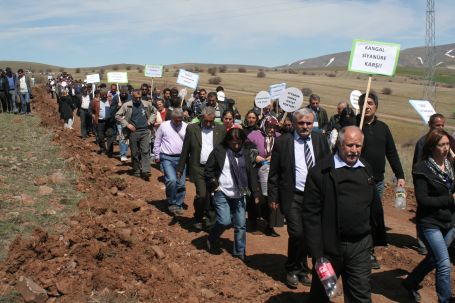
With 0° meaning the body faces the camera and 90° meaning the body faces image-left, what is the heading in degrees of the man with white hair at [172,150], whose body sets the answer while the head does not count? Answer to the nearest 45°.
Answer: approximately 315°

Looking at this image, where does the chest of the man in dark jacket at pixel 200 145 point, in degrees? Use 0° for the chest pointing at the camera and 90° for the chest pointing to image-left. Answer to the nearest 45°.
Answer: approximately 0°

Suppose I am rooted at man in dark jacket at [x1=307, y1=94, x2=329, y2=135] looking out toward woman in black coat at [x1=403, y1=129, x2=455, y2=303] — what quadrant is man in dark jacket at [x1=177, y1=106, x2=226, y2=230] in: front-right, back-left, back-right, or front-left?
front-right

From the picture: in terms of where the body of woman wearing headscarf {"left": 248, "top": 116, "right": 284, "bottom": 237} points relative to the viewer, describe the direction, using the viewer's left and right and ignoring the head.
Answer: facing the viewer and to the right of the viewer

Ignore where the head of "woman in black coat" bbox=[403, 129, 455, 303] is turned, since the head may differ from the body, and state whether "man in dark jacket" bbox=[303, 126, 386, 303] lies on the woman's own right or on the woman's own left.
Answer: on the woman's own right

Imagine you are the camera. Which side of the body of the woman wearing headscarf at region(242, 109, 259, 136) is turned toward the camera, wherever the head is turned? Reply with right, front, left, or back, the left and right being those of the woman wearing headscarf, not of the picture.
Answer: front

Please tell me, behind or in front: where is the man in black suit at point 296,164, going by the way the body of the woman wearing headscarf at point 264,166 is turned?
in front

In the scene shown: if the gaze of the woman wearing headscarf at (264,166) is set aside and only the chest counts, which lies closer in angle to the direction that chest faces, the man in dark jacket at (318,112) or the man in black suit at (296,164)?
the man in black suit

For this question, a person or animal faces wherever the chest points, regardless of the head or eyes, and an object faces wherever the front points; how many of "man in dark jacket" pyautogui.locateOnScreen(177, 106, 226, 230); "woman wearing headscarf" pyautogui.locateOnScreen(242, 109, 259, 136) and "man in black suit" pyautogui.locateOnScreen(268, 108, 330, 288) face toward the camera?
3
